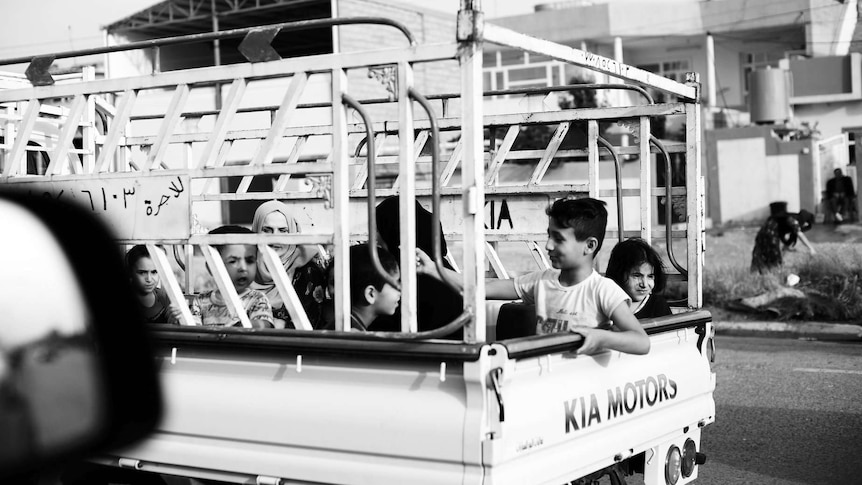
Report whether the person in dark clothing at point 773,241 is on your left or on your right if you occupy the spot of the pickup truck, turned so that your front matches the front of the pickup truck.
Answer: on your right

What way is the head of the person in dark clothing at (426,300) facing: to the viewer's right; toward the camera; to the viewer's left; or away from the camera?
away from the camera

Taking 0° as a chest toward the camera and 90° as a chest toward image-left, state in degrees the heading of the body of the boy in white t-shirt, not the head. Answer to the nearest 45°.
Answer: approximately 45°

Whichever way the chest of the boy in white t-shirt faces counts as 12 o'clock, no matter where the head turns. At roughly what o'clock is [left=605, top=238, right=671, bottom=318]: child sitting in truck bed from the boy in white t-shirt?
The child sitting in truck bed is roughly at 5 o'clock from the boy in white t-shirt.

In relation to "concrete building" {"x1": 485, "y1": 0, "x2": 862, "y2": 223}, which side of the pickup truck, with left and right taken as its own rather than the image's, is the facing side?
right

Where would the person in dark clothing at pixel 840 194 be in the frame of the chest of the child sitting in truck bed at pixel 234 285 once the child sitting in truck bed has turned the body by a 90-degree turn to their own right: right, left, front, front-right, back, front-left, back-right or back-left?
back-right
